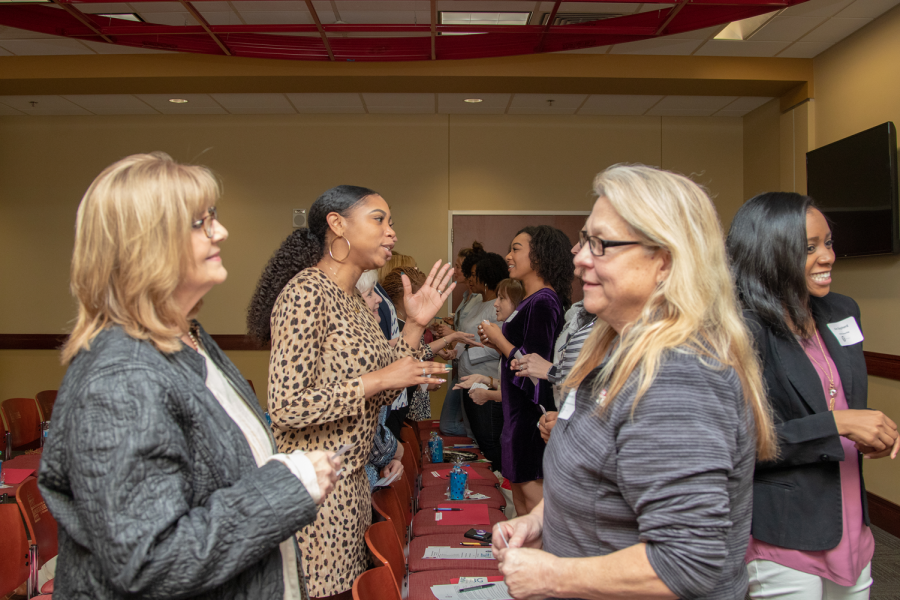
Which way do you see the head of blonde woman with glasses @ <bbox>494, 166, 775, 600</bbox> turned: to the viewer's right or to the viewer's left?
to the viewer's left

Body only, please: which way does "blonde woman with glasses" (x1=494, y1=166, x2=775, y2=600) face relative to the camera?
to the viewer's left

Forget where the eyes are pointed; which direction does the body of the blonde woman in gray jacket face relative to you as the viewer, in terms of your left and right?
facing to the right of the viewer

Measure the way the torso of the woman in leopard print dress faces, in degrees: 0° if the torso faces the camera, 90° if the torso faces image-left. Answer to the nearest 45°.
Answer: approximately 270°

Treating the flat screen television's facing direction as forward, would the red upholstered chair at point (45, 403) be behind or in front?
in front

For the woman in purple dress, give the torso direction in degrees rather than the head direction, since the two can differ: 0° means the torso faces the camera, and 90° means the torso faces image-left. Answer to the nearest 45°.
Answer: approximately 90°

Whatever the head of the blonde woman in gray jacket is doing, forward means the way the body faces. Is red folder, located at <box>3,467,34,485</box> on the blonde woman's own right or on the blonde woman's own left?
on the blonde woman's own left

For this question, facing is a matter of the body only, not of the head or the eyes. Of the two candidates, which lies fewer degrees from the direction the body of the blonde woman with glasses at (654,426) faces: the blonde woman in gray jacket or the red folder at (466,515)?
the blonde woman in gray jacket

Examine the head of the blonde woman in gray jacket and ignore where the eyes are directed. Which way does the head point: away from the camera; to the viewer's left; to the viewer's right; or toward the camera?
to the viewer's right

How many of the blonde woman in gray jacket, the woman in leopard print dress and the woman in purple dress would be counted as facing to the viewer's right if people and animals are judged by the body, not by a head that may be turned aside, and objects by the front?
2

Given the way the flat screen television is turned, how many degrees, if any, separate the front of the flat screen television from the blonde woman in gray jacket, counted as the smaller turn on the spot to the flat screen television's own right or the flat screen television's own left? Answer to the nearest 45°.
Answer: approximately 45° to the flat screen television's own left

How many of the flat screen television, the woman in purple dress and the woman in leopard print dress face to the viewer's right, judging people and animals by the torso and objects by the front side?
1
